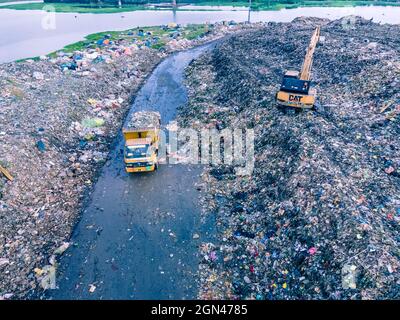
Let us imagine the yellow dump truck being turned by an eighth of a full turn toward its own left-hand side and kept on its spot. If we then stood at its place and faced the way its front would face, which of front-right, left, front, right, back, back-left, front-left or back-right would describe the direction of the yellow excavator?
front-left

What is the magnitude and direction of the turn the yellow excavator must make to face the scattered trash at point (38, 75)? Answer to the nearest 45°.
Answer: approximately 90° to its left

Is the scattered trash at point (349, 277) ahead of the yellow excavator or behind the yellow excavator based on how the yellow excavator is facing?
behind

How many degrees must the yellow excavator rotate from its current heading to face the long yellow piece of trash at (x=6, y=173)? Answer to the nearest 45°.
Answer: approximately 135° to its left

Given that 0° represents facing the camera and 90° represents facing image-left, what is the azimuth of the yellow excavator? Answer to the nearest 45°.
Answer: approximately 180°

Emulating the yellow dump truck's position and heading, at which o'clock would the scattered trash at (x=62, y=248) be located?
The scattered trash is roughly at 1 o'clock from the yellow dump truck.

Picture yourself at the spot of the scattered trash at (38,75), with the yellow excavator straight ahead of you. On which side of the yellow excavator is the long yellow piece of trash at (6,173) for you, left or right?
right

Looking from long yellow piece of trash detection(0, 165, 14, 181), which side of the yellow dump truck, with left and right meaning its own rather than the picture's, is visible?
right
